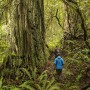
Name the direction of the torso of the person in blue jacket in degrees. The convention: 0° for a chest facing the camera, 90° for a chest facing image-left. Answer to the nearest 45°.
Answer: approximately 180°
